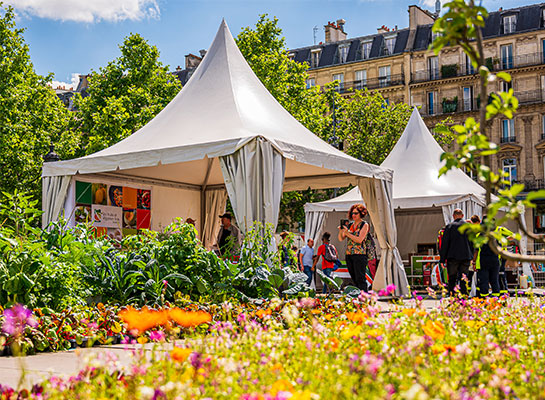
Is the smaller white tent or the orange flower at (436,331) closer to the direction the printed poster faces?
the orange flower

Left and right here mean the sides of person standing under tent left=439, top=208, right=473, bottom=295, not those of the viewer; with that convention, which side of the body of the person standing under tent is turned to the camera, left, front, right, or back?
back

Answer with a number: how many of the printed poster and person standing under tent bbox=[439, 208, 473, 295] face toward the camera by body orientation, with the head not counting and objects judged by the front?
1

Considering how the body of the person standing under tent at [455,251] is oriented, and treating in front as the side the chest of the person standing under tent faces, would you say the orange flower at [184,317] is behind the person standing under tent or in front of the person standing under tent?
behind

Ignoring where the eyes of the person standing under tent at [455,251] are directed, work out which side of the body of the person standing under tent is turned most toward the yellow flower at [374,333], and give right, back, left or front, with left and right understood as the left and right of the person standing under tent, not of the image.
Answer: back

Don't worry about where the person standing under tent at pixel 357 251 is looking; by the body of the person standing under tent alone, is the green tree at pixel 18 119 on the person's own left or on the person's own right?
on the person's own right

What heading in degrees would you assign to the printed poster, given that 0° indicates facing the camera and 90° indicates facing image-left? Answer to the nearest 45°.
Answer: approximately 0°

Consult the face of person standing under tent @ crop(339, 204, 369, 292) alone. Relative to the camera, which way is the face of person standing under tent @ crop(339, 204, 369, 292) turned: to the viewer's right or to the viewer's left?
to the viewer's left

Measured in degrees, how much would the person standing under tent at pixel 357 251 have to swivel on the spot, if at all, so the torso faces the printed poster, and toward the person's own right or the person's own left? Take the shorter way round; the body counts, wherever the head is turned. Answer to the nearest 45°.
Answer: approximately 45° to the person's own right

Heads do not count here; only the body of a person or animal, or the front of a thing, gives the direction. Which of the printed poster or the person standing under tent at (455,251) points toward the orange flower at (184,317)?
the printed poster
